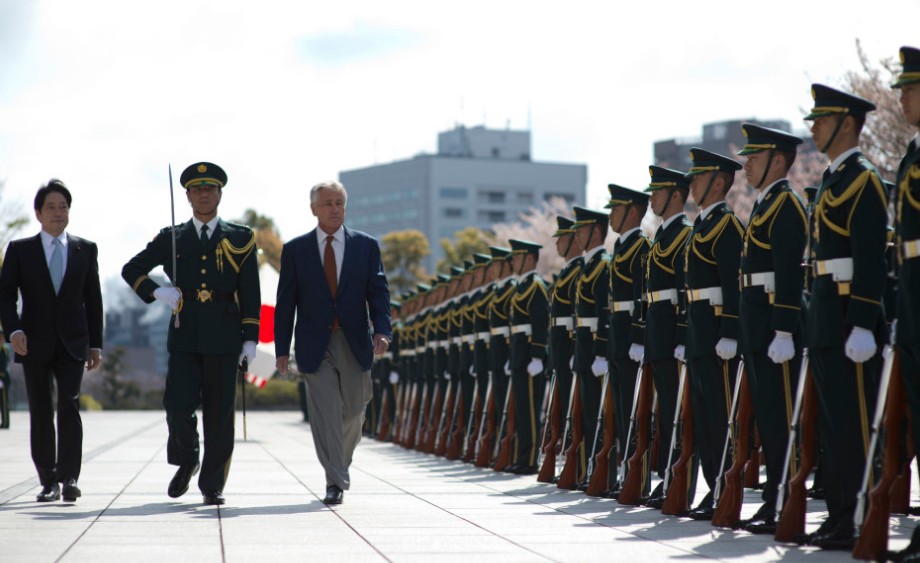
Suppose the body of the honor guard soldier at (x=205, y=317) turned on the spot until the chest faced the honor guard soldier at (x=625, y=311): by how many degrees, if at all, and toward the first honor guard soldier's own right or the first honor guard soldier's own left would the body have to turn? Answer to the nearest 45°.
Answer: approximately 90° to the first honor guard soldier's own left

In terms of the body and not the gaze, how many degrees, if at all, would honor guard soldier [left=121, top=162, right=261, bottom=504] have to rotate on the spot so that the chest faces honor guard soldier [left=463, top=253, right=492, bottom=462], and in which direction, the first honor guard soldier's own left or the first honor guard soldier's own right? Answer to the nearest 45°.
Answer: approximately 135° to the first honor guard soldier's own left

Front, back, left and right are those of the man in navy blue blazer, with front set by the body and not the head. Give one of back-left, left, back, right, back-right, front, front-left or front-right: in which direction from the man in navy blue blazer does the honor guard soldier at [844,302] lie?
front-left

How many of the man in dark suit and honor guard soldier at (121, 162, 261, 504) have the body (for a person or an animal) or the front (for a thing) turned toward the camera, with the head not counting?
2

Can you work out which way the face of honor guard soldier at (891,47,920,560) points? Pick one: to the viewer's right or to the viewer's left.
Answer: to the viewer's left

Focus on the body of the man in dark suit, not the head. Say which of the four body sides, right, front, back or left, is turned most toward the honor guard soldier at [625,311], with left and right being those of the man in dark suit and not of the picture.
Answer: left

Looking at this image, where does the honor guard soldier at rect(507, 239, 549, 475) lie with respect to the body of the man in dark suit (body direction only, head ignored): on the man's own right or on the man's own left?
on the man's own left

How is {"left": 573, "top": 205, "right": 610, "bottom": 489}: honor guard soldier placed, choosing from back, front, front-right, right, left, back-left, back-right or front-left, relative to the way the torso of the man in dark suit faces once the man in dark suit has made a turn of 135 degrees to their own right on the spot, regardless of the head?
back-right

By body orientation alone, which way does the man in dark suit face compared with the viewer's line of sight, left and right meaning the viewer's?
facing the viewer

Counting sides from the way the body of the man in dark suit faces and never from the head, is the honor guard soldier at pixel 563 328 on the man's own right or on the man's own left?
on the man's own left

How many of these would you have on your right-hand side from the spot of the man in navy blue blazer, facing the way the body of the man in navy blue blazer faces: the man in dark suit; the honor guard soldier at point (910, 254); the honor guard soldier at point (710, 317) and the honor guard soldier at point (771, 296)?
1

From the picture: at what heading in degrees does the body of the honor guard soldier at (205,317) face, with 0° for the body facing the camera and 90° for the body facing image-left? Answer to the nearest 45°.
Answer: approximately 0°

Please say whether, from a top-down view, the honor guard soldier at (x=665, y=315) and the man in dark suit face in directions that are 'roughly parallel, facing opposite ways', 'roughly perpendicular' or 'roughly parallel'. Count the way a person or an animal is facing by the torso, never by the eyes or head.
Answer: roughly perpendicular

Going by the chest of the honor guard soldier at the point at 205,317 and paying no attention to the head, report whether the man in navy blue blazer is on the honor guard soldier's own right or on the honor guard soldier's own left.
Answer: on the honor guard soldier's own left
